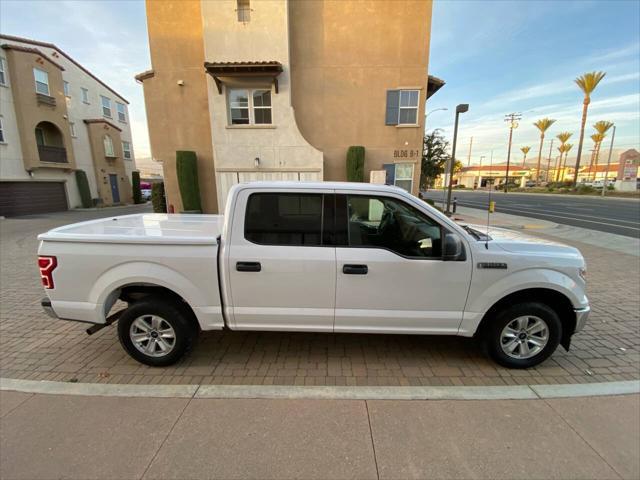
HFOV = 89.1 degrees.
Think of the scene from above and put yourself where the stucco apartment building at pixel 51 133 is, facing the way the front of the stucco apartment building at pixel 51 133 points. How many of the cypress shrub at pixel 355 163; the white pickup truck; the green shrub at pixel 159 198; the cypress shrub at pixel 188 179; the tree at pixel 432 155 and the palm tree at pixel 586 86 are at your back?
0

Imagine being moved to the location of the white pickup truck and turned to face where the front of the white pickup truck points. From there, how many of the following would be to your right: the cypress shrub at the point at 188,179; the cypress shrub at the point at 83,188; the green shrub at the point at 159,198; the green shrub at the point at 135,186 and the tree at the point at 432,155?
0

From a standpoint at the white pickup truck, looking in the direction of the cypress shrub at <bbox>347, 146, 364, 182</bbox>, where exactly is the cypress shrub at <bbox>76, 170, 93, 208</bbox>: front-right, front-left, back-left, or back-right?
front-left

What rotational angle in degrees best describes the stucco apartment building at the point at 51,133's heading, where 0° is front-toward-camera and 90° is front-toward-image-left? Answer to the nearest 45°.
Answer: approximately 315°

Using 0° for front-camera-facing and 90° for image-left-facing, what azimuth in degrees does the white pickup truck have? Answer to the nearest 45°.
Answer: approximately 270°

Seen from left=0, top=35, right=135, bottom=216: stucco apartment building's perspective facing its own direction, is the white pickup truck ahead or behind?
ahead

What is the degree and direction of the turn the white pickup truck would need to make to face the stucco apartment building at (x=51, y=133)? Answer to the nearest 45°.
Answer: approximately 135° to its left

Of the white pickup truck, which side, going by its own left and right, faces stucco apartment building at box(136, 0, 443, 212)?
left

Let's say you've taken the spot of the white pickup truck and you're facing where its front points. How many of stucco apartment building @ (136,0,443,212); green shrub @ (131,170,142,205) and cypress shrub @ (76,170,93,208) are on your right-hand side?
0

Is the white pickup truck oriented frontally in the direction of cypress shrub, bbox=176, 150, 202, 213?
no

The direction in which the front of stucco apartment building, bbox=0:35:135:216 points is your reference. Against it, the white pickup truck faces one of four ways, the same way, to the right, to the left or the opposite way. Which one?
the same way

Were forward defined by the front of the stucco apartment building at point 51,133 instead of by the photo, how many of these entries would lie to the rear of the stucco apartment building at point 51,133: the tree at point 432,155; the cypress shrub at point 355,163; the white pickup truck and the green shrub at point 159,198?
0

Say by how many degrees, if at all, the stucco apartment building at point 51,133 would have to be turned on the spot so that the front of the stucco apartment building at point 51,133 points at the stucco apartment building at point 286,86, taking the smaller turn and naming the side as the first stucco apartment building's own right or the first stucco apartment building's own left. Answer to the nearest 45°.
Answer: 0° — it already faces it

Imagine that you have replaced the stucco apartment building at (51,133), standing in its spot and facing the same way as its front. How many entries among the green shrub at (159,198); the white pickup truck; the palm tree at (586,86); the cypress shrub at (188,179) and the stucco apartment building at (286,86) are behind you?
0

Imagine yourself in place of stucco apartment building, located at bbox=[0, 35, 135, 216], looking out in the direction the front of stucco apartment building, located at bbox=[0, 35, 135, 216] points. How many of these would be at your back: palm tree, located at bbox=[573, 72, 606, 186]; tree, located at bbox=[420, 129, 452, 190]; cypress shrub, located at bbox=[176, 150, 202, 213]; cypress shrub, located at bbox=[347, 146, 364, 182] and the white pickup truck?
0

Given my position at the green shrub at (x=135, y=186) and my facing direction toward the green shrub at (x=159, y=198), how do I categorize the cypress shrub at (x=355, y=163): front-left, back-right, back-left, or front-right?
front-left

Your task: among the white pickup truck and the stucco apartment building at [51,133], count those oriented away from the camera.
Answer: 0

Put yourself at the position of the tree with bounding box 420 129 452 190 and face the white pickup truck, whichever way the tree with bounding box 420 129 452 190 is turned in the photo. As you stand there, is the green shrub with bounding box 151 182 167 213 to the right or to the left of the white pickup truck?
right

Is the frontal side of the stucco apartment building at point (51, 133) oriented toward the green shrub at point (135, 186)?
no
